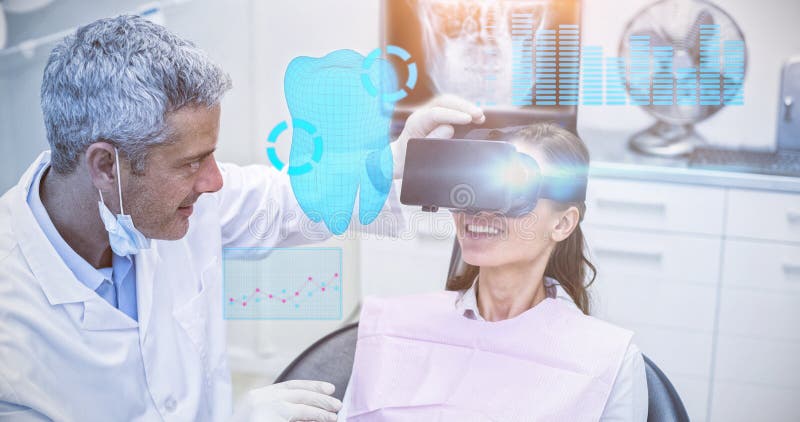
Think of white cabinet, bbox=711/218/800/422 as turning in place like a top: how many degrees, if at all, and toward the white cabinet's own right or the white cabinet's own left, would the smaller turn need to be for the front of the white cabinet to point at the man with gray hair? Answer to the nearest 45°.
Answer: approximately 45° to the white cabinet's own right

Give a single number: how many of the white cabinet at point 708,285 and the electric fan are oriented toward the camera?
2

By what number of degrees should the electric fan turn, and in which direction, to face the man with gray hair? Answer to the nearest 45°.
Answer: approximately 45° to its right

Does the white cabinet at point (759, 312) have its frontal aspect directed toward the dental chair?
no

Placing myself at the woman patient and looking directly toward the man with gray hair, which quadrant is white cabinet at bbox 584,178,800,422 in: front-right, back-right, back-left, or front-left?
back-right

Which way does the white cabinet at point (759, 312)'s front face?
toward the camera

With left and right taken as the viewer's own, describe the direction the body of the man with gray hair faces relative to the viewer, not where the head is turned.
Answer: facing the viewer and to the right of the viewer

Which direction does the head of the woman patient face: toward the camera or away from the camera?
toward the camera

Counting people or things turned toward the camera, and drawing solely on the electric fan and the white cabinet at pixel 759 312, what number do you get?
2

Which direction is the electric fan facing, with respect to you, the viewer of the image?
facing the viewer
